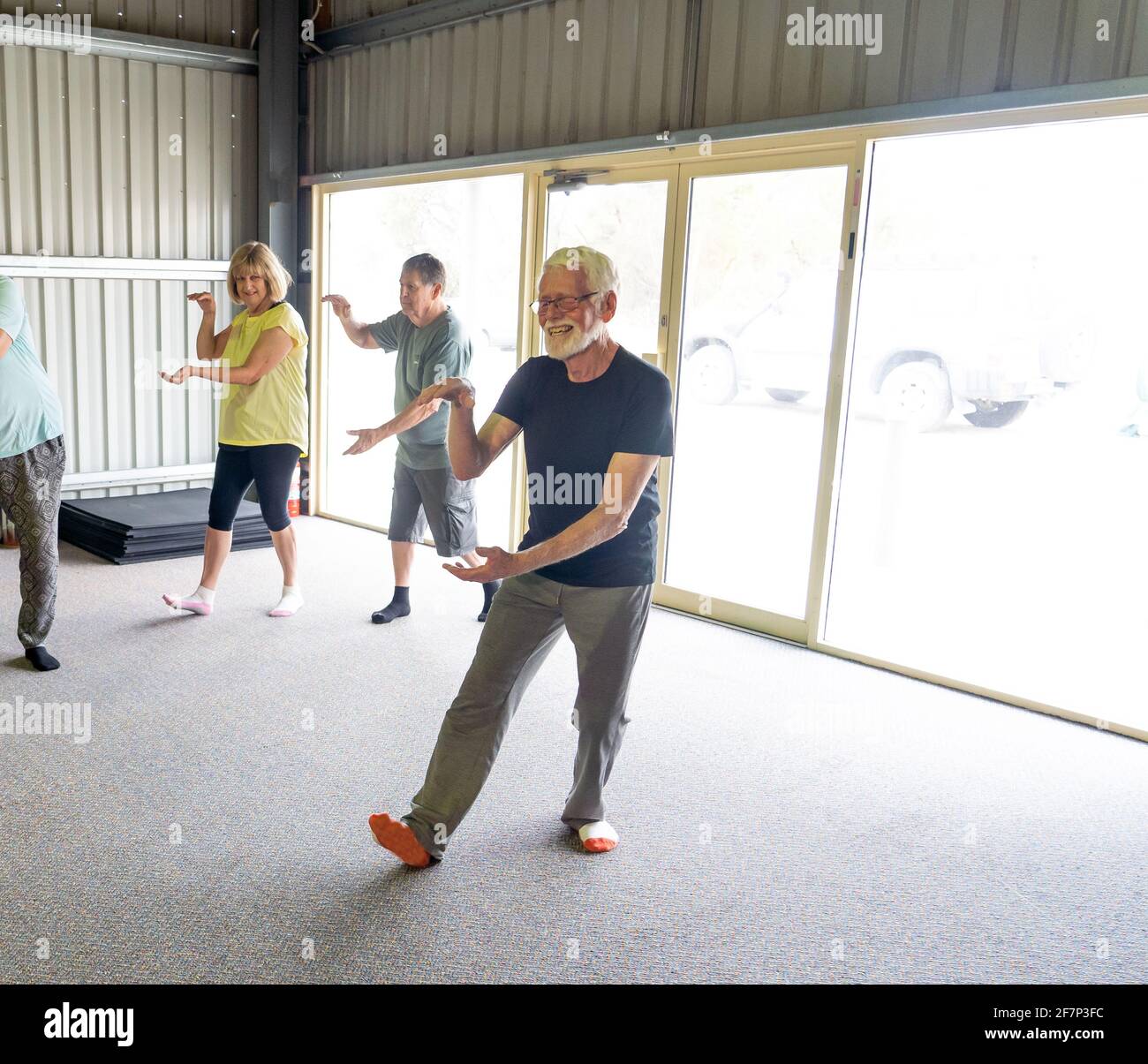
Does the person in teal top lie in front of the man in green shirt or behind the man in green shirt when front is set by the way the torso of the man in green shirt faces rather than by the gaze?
in front

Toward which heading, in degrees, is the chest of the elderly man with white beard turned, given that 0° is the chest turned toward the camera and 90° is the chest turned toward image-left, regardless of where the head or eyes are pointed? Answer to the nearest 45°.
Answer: approximately 45°

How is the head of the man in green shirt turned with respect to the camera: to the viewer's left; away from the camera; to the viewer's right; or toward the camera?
to the viewer's left

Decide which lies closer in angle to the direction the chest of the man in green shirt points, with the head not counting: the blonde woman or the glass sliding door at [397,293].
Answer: the blonde woman

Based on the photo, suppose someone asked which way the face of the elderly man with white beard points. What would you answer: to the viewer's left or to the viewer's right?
to the viewer's left

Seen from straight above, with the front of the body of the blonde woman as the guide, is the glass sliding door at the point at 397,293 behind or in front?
behind

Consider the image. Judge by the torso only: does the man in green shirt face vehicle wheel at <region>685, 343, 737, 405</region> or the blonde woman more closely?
the blonde woman

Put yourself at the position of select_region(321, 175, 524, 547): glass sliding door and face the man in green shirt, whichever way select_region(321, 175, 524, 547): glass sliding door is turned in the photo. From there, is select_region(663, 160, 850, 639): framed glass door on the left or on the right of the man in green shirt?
left

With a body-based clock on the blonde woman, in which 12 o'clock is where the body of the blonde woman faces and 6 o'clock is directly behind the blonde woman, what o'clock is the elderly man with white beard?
The elderly man with white beard is roughly at 10 o'clock from the blonde woman.

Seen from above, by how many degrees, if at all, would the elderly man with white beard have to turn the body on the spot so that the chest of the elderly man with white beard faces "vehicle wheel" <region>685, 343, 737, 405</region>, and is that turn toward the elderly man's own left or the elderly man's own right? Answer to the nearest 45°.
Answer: approximately 135° to the elderly man's own right

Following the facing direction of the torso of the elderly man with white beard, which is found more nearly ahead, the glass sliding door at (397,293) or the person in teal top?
the person in teal top

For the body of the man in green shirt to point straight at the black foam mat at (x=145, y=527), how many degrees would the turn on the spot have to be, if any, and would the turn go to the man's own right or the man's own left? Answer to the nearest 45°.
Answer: approximately 90° to the man's own right
